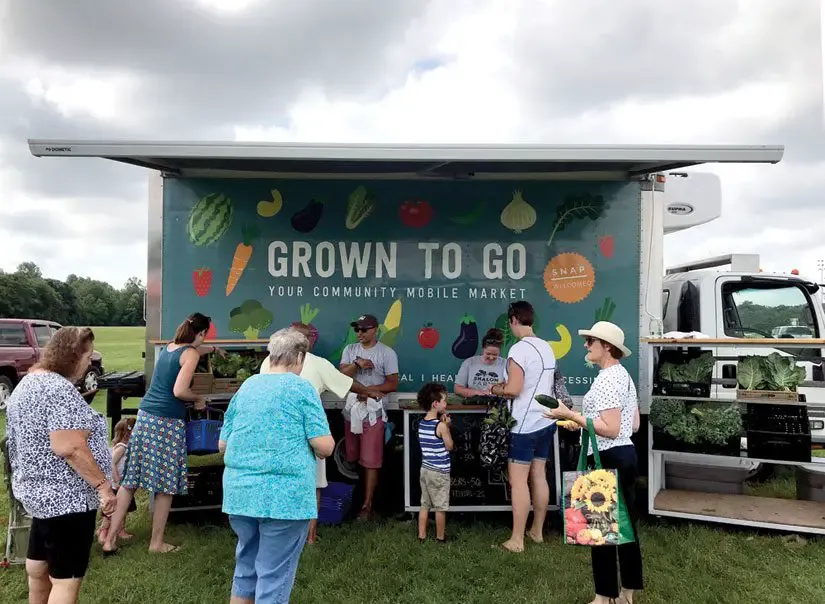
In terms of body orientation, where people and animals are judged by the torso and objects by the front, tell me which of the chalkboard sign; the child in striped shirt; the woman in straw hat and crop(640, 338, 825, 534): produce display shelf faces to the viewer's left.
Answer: the woman in straw hat

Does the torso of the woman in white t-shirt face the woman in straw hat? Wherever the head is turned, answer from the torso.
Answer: no

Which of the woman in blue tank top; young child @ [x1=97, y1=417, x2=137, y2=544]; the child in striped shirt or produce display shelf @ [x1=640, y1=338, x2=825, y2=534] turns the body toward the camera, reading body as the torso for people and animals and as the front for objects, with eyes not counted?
the produce display shelf

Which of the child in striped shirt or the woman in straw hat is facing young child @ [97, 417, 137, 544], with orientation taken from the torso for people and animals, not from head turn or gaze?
the woman in straw hat

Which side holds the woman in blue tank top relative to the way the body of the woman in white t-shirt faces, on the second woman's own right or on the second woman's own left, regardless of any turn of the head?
on the second woman's own left

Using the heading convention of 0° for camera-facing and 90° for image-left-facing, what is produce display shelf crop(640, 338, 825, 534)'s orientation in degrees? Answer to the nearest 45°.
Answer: approximately 0°

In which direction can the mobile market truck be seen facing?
to the viewer's right

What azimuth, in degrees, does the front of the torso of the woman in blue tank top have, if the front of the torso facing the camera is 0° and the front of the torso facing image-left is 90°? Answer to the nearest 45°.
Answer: approximately 225°

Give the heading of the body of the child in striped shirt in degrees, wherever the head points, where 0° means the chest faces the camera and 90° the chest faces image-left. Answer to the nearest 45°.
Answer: approximately 225°

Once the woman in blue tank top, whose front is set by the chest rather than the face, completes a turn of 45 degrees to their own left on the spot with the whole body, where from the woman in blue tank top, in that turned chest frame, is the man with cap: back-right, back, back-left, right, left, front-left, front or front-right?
right

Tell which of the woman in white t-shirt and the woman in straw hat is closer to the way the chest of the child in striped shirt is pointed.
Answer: the woman in white t-shirt

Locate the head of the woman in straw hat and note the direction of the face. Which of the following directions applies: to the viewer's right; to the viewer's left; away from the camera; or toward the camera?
to the viewer's left

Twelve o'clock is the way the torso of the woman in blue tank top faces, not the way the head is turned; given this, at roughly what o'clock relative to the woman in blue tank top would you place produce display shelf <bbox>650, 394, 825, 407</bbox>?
The produce display shelf is roughly at 2 o'clock from the woman in blue tank top.

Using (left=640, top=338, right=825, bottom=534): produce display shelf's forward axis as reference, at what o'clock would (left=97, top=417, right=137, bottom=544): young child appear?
The young child is roughly at 2 o'clock from the produce display shelf.

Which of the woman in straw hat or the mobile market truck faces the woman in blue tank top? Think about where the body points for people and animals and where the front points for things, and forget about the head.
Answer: the woman in straw hat

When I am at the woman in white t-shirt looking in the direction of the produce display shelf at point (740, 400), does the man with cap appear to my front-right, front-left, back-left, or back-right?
back-left
